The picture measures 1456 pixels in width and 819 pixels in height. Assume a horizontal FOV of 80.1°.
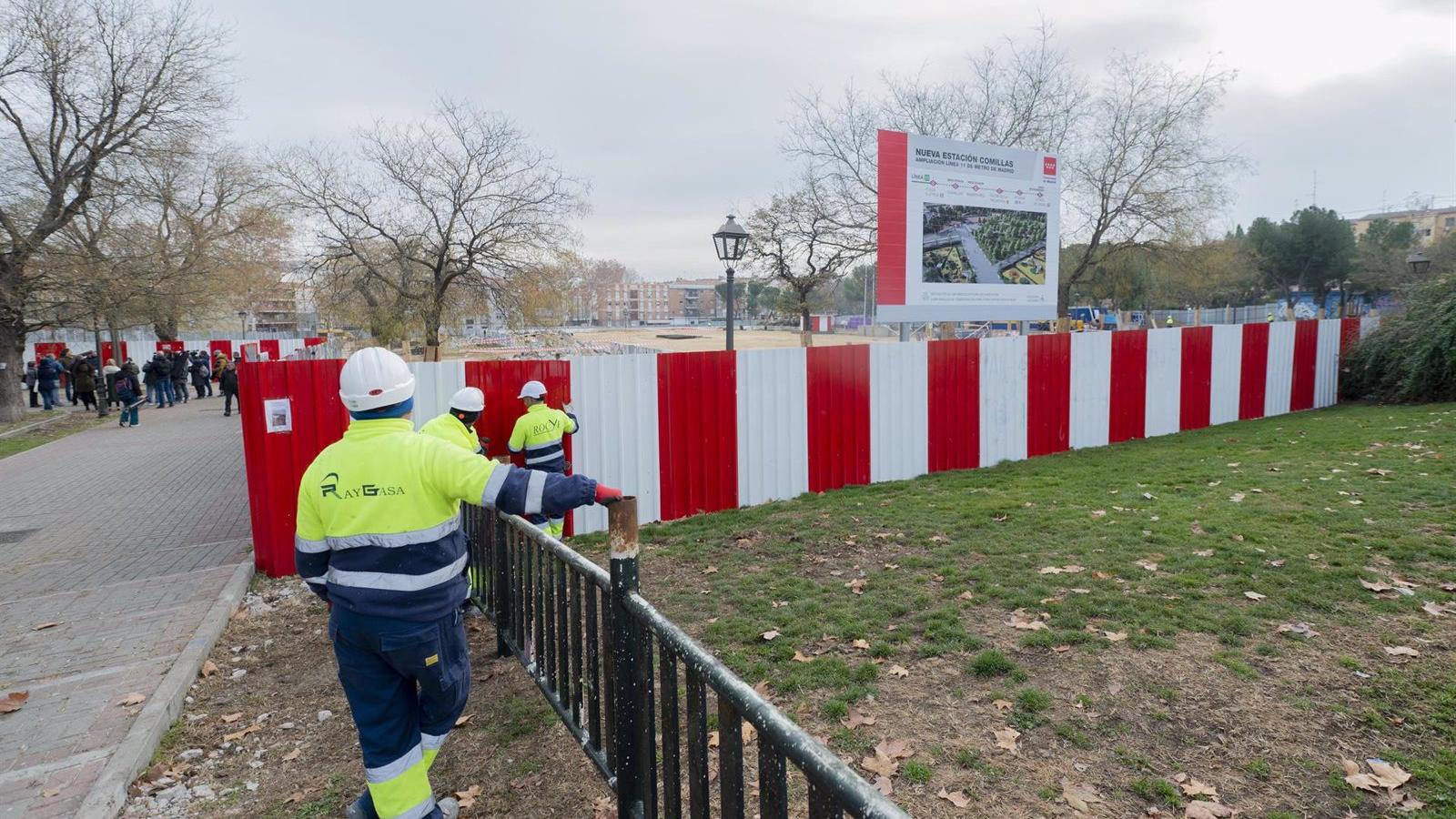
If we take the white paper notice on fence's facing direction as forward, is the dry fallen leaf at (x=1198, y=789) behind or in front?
in front

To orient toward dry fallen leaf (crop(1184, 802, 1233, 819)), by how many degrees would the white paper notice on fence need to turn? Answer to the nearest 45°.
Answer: approximately 45° to its left

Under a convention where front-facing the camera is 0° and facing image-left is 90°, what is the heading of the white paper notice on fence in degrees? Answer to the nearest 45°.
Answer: approximately 0°

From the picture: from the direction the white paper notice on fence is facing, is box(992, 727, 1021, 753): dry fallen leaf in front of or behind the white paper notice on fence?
in front

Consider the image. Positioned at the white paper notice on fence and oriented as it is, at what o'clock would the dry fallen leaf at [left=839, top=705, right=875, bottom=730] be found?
The dry fallen leaf is roughly at 11 o'clock from the white paper notice on fence.

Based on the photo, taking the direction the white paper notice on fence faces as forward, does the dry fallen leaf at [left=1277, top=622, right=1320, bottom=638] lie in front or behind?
in front

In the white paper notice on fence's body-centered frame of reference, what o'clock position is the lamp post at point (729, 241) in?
The lamp post is roughly at 8 o'clock from the white paper notice on fence.

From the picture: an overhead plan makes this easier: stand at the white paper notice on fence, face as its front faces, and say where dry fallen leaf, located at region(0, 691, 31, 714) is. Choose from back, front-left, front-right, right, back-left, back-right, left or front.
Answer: front-right

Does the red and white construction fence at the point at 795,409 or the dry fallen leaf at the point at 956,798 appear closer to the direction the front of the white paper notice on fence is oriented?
the dry fallen leaf

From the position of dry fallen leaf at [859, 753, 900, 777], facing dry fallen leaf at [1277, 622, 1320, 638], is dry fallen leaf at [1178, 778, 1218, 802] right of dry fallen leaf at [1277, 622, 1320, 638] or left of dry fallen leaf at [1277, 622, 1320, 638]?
right

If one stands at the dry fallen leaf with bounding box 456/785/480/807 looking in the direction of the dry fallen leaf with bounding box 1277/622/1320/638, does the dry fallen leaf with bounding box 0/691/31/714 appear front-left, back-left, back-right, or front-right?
back-left
